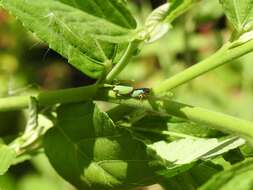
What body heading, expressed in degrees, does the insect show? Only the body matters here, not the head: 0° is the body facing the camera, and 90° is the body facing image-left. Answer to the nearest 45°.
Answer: approximately 270°
